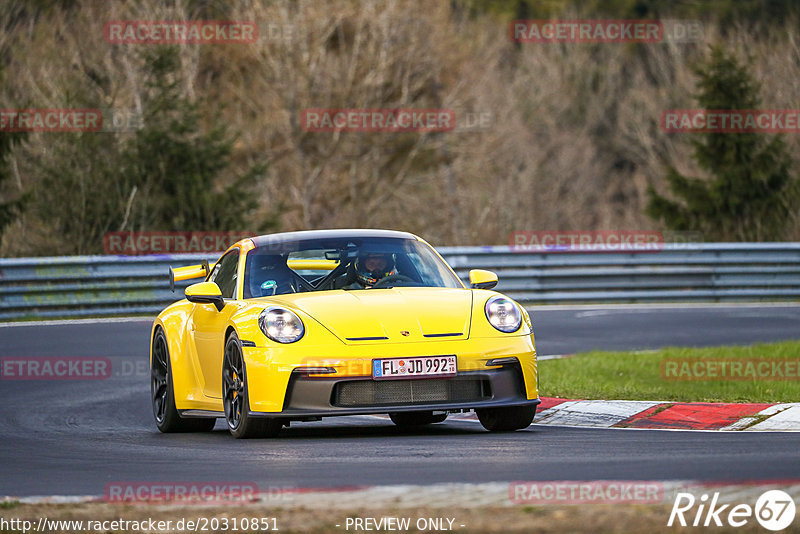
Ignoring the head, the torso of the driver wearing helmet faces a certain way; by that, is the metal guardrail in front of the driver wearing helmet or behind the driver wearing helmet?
behind

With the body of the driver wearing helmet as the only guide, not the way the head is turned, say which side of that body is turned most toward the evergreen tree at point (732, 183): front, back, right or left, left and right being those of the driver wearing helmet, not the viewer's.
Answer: back

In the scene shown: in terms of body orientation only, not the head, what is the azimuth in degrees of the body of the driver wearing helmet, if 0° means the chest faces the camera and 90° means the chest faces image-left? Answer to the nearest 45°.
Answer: approximately 0°
